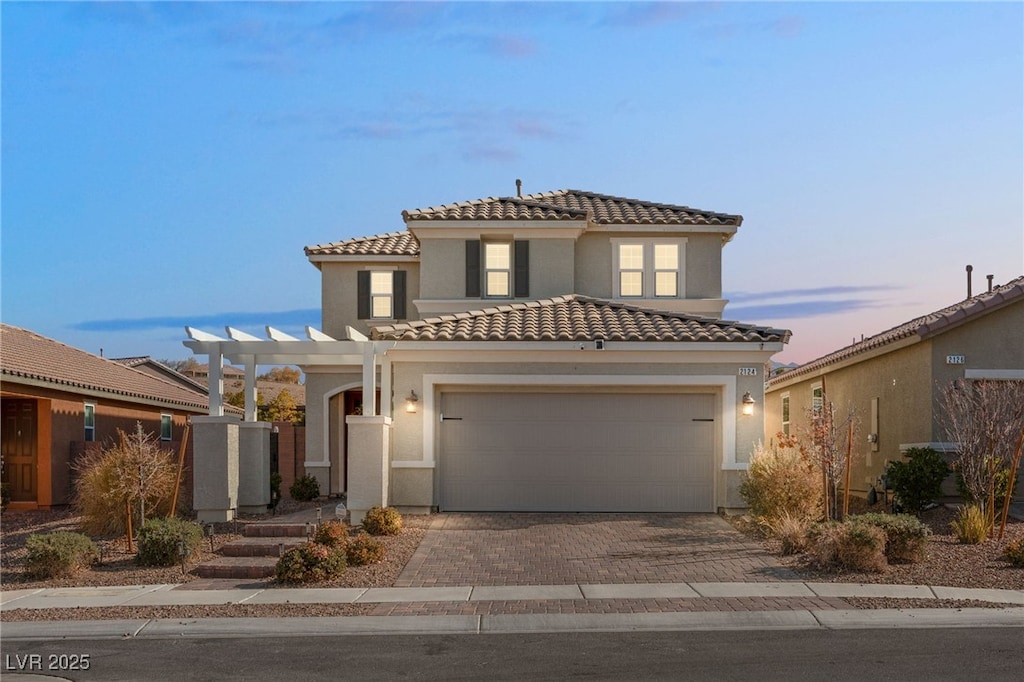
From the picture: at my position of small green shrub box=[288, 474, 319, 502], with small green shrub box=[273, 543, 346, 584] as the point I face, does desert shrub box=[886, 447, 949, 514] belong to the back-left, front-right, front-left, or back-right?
front-left

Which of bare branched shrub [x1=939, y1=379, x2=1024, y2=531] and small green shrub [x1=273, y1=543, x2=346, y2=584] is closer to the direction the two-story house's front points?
the small green shrub

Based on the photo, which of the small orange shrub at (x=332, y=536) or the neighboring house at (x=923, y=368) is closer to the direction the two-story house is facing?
the small orange shrub

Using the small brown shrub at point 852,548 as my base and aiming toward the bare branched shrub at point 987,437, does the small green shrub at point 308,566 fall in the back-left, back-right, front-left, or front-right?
back-left

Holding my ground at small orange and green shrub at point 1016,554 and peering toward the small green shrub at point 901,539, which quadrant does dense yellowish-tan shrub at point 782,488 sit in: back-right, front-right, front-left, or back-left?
front-right

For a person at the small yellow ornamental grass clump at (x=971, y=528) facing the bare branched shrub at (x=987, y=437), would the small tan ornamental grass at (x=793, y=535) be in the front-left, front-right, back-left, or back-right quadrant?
back-left

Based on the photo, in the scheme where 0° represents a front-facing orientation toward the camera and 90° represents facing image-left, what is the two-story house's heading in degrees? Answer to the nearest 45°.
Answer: approximately 0°

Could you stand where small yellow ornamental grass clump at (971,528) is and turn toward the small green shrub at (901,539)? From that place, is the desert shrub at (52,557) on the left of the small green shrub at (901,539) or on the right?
right
